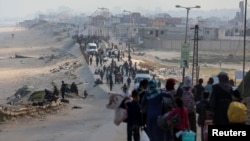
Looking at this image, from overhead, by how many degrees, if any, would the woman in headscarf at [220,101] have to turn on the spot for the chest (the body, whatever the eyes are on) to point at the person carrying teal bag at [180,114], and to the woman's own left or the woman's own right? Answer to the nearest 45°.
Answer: approximately 135° to the woman's own left

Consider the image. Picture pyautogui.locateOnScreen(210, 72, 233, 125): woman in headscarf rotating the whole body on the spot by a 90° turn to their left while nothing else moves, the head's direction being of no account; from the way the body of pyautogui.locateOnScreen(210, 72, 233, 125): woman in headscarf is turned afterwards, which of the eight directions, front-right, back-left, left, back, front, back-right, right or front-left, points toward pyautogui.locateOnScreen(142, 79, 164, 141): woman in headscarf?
front

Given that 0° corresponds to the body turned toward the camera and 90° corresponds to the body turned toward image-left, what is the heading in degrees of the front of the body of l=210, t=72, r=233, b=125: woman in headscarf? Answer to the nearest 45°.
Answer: approximately 180°
